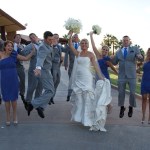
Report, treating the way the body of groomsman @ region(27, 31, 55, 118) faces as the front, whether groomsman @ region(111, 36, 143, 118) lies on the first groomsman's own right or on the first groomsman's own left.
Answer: on the first groomsman's own left

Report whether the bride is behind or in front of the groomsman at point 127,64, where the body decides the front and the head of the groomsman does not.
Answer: in front

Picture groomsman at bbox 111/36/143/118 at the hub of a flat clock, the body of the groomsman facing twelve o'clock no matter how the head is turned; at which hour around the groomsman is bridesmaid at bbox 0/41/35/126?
The bridesmaid is roughly at 2 o'clock from the groomsman.

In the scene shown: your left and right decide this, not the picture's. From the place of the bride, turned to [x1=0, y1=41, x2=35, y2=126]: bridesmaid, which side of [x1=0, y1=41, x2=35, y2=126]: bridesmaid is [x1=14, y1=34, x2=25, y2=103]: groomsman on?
right

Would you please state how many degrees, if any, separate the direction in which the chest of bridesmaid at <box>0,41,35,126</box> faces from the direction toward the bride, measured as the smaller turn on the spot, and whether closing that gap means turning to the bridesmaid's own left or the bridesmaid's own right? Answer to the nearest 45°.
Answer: approximately 90° to the bridesmaid's own left

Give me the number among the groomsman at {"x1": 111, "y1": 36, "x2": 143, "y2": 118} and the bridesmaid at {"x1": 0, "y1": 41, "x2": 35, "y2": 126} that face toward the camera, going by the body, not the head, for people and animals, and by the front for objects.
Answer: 2

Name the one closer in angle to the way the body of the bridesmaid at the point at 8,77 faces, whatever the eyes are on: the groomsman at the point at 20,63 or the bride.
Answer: the bride

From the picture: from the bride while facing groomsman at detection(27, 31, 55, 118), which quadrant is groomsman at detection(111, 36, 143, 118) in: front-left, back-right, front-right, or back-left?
back-right

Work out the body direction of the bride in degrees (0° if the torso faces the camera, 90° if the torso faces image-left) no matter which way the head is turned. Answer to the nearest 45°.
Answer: approximately 0°

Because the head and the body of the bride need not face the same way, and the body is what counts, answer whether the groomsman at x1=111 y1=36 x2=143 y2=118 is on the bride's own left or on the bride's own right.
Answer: on the bride's own left

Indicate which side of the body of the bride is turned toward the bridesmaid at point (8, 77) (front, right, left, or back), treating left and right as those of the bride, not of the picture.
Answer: right

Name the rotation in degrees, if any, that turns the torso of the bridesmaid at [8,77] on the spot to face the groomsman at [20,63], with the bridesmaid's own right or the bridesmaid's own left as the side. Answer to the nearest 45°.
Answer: approximately 180°

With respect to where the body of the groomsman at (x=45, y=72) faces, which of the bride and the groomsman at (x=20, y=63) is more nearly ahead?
the bride
